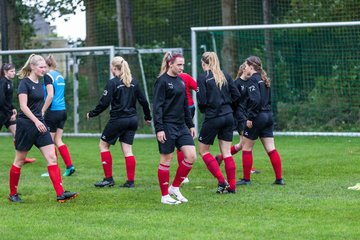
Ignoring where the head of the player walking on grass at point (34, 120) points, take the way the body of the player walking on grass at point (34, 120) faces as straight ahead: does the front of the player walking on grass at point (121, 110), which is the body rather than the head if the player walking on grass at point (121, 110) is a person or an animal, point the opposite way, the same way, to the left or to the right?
the opposite way

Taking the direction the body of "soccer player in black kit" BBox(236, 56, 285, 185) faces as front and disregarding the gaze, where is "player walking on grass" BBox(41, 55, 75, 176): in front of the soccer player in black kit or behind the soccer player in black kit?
in front

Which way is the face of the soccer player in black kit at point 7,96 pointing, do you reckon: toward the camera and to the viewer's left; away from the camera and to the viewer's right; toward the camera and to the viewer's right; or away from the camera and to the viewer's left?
toward the camera and to the viewer's right

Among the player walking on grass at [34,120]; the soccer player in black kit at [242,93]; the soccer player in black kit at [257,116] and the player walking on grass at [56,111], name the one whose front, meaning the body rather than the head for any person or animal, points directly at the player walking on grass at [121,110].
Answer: the soccer player in black kit at [257,116]

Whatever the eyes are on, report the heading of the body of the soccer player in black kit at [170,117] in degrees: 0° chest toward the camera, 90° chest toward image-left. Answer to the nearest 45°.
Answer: approximately 315°

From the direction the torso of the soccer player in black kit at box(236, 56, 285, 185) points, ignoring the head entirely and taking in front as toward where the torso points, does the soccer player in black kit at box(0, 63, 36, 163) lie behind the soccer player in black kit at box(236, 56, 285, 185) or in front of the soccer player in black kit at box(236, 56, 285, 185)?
in front

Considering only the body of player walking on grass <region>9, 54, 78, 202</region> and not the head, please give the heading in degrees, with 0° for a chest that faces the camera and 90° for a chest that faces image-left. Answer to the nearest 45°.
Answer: approximately 315°

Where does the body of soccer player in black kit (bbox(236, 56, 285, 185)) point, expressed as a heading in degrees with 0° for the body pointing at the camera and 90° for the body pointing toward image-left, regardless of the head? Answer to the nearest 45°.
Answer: approximately 90°

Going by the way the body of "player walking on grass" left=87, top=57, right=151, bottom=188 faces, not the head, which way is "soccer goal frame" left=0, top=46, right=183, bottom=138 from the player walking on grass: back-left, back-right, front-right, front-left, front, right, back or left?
front-right

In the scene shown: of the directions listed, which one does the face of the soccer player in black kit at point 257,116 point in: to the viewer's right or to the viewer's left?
to the viewer's left

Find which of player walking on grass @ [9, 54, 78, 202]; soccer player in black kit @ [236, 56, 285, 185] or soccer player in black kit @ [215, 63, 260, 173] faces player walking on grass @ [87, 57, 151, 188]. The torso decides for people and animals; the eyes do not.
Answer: soccer player in black kit @ [236, 56, 285, 185]

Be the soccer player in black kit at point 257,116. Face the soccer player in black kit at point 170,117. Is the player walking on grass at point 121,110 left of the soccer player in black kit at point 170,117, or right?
right
